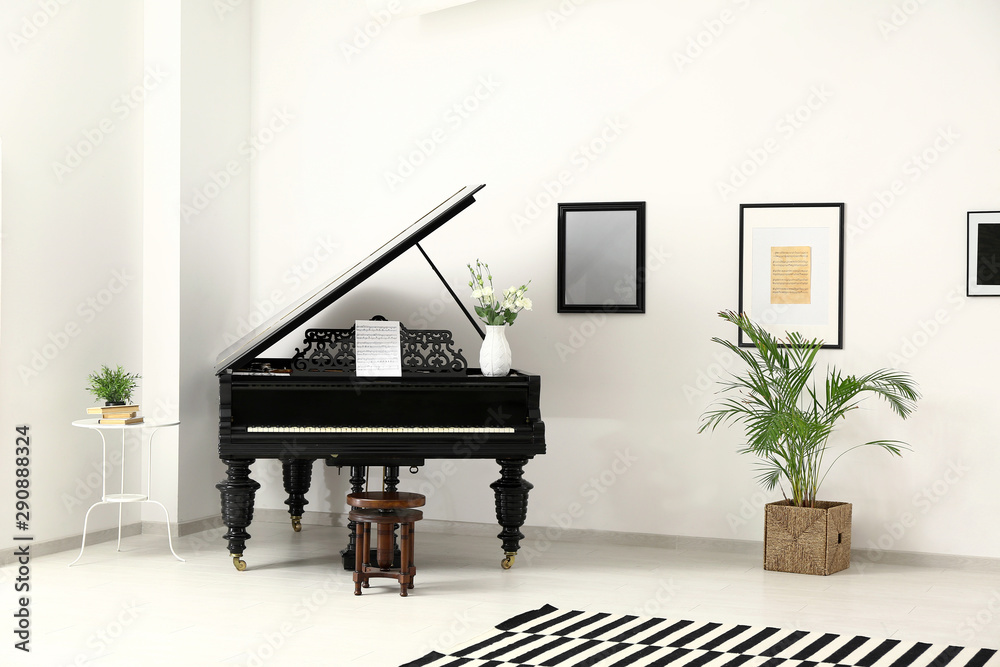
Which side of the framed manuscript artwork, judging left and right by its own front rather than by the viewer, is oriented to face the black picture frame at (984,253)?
left

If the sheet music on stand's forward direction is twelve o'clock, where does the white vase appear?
The white vase is roughly at 9 o'clock from the sheet music on stand.

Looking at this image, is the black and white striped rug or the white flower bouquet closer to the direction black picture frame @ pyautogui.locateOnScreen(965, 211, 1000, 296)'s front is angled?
the black and white striped rug

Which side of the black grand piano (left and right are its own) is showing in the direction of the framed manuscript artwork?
left

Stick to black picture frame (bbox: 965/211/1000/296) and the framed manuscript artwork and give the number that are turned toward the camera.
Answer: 2

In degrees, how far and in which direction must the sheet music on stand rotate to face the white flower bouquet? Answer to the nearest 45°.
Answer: approximately 90° to its left

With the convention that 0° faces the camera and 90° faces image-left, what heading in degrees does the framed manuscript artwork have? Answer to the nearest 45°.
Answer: approximately 0°
